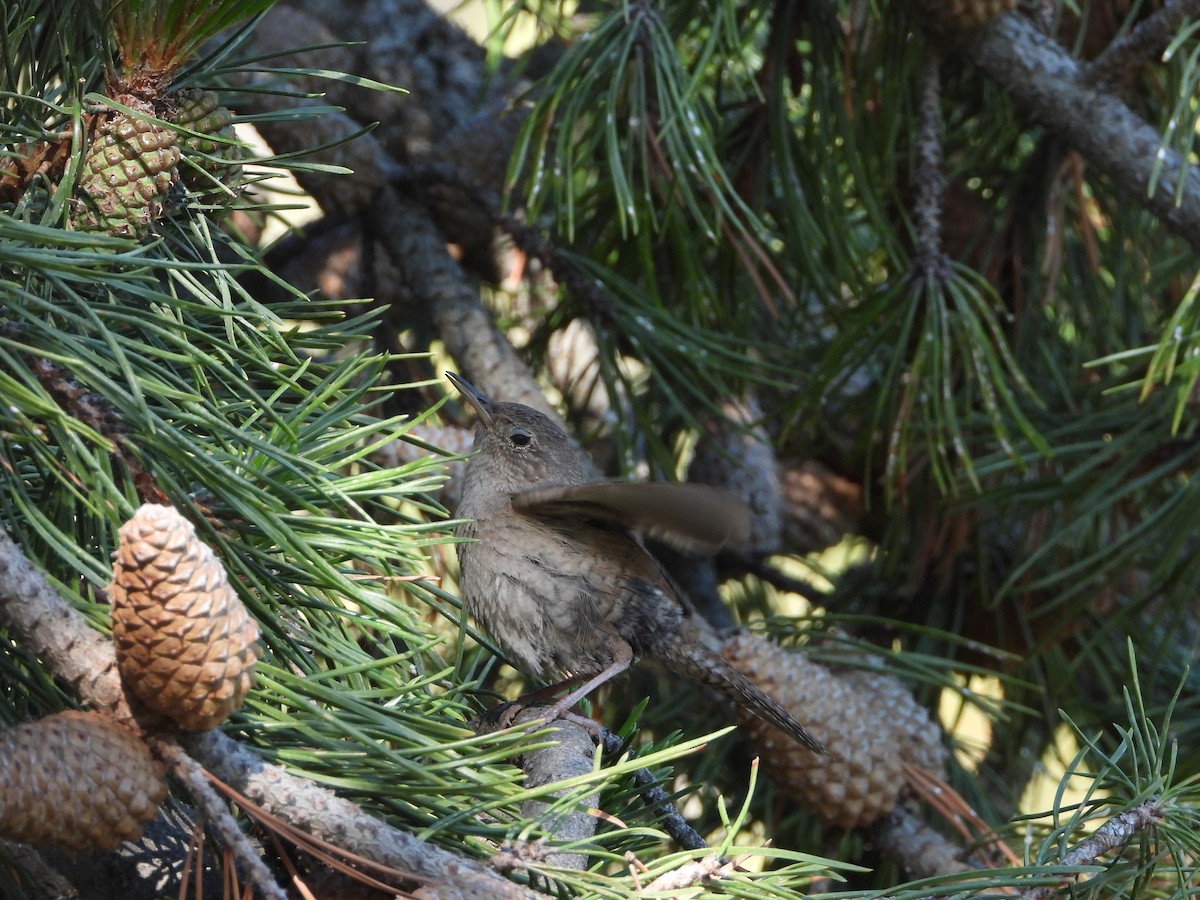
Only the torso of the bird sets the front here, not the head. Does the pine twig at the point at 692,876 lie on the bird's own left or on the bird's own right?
on the bird's own left

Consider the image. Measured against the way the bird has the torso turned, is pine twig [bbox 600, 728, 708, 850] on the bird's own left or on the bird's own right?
on the bird's own left

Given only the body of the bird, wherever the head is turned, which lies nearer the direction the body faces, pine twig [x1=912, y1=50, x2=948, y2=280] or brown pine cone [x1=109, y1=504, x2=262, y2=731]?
the brown pine cone

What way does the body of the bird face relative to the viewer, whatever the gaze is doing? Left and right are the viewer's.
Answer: facing to the left of the viewer

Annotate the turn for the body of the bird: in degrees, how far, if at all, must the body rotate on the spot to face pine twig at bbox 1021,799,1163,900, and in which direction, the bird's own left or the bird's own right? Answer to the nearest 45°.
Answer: approximately 135° to the bird's own left
